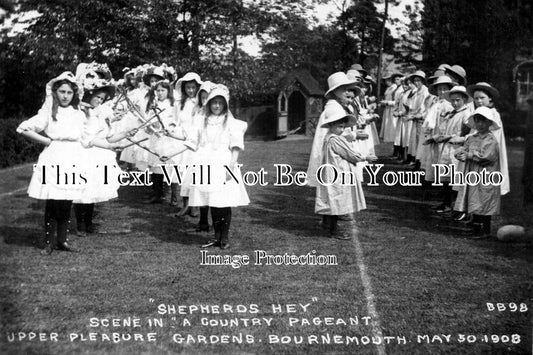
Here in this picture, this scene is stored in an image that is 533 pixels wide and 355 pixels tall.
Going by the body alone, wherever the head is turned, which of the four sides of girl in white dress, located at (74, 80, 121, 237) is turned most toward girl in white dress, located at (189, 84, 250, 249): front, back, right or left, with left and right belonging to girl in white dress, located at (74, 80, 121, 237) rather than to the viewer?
front

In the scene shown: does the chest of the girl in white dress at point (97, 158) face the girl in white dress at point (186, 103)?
no

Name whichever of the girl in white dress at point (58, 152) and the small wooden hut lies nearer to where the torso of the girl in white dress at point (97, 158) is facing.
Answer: the girl in white dress

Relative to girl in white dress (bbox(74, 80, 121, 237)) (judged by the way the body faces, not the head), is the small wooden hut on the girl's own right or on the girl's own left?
on the girl's own left

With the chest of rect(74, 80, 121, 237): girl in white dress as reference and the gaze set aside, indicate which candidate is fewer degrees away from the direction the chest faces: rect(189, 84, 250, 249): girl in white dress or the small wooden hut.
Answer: the girl in white dress

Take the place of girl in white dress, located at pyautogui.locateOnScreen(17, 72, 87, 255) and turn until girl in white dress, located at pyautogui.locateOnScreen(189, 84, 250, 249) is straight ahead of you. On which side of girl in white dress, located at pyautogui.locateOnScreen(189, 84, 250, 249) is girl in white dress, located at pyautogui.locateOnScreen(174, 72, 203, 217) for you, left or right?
left

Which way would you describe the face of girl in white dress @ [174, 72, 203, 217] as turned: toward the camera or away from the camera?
toward the camera

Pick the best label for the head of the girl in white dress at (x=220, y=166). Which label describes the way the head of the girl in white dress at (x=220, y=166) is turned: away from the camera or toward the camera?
toward the camera

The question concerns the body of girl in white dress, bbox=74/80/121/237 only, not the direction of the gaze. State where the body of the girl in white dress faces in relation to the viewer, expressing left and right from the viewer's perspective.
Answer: facing the viewer and to the right of the viewer

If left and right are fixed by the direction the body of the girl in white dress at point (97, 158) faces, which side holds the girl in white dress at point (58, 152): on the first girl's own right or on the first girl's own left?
on the first girl's own right

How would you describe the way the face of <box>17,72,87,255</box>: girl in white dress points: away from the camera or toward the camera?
toward the camera
